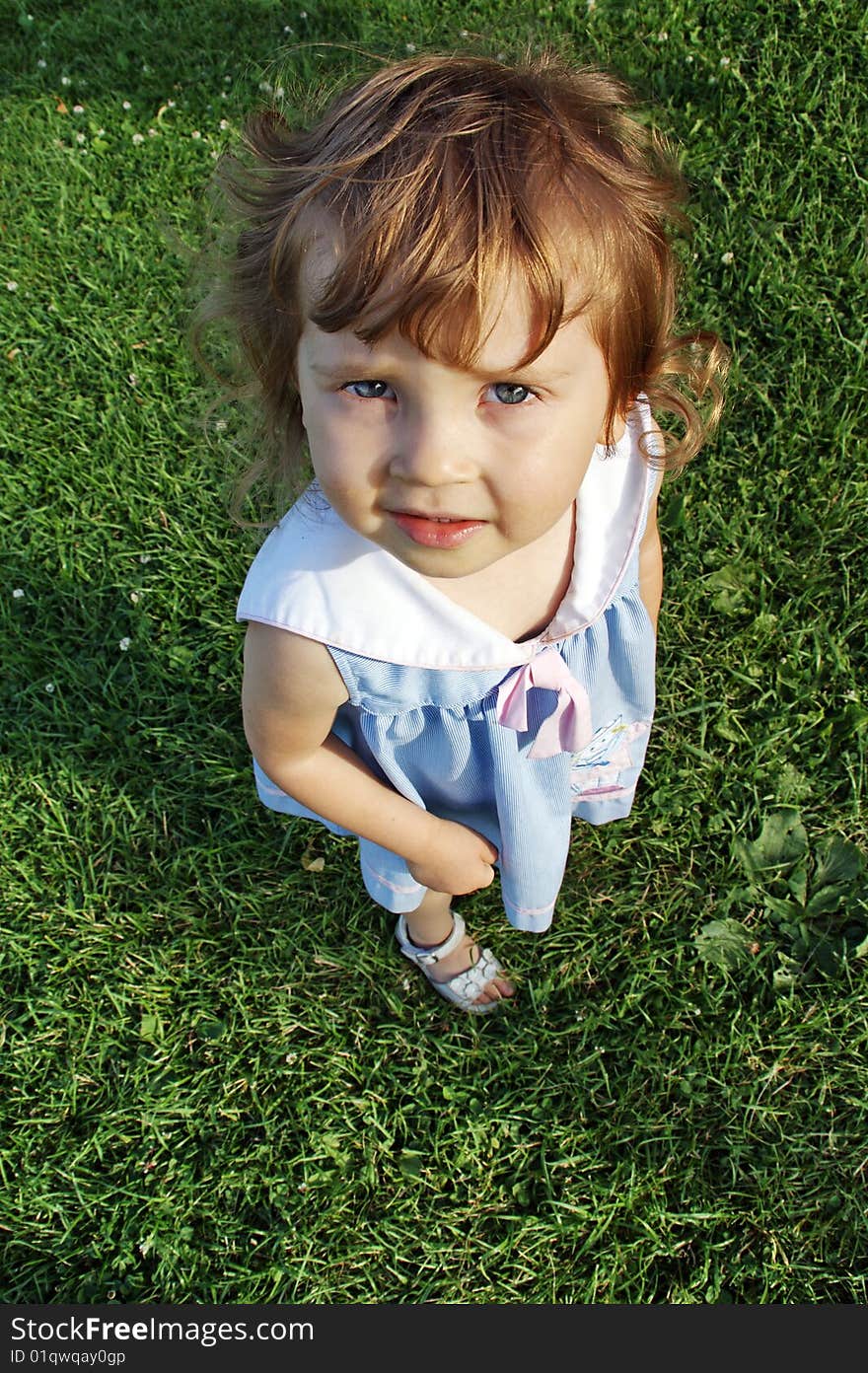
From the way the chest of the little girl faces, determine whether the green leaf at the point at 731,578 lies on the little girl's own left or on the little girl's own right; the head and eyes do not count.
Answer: on the little girl's own left

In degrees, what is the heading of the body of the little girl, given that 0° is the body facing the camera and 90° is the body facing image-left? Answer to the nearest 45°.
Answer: approximately 315°
